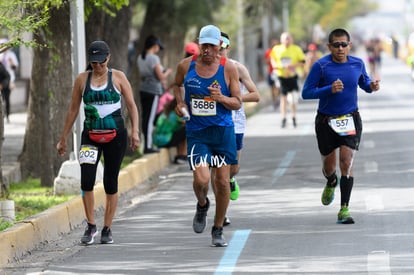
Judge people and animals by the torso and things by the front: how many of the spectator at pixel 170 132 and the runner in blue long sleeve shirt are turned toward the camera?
1

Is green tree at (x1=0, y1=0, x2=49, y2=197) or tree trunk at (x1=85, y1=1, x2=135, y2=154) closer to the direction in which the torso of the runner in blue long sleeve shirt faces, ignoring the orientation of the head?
the green tree

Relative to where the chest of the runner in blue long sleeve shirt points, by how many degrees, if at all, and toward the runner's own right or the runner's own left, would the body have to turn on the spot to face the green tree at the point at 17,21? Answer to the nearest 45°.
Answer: approximately 90° to the runner's own right

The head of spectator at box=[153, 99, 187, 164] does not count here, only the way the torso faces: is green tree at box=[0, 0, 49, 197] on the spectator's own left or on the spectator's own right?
on the spectator's own right

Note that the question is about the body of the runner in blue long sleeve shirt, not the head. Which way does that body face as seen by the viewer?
toward the camera

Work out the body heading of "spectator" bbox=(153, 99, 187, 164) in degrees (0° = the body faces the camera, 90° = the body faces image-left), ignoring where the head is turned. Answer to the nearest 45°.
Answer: approximately 270°

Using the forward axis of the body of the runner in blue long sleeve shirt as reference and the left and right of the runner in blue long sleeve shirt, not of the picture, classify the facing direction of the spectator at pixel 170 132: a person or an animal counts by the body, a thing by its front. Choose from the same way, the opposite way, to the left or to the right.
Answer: to the left

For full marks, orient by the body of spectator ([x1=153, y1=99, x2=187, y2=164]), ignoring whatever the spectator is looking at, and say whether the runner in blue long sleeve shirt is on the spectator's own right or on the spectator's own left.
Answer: on the spectator's own right

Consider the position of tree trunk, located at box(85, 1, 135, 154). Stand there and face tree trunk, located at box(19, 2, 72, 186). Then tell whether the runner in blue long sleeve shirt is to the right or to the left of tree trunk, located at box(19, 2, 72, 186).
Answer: left
